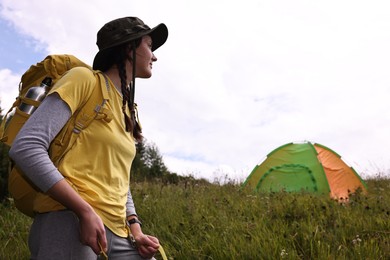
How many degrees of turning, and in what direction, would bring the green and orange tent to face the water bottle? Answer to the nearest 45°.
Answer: approximately 45° to its left

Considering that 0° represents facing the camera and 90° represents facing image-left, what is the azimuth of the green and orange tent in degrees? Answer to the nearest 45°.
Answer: approximately 45°

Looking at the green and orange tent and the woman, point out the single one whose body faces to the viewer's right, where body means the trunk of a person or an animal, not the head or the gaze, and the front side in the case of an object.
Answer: the woman

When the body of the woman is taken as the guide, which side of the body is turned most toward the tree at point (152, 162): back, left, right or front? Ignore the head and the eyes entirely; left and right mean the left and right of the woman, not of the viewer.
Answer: left

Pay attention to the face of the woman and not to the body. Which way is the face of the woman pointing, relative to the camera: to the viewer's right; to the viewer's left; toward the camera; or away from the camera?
to the viewer's right

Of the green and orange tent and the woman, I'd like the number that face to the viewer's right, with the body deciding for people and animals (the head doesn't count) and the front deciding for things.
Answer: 1

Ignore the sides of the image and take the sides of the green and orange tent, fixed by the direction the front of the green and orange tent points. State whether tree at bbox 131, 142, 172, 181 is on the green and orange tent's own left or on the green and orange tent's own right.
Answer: on the green and orange tent's own right

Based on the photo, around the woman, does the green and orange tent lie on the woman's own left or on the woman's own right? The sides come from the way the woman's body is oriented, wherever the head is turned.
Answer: on the woman's own left

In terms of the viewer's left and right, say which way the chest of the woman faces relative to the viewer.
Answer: facing to the right of the viewer

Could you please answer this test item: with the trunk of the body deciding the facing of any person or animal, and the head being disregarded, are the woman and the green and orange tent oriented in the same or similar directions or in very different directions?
very different directions
